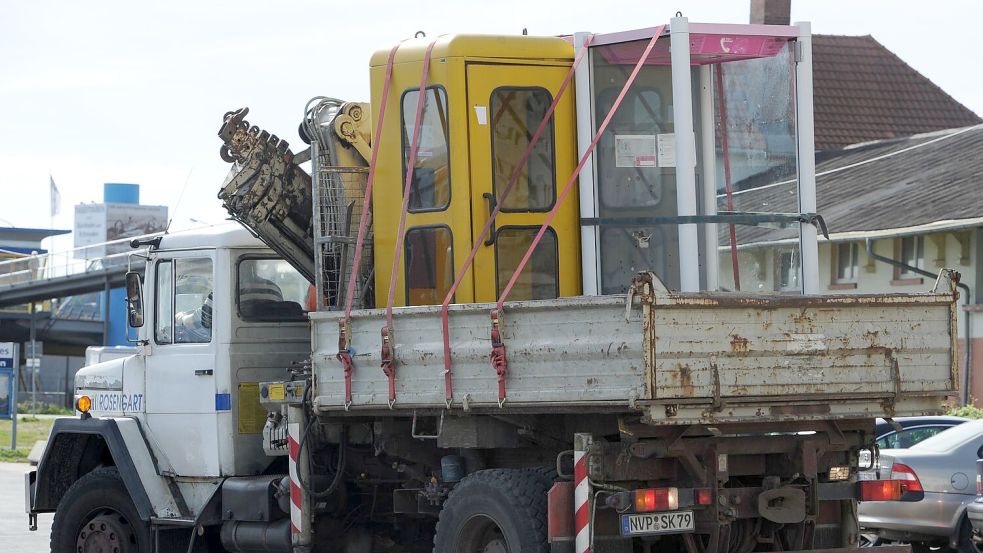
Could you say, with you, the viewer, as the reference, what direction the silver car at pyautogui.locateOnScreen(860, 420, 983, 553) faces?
facing away from the viewer and to the right of the viewer

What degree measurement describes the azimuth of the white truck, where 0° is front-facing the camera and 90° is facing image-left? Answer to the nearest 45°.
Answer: approximately 135°

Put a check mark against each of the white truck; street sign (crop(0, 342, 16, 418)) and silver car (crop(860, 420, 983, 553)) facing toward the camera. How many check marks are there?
1

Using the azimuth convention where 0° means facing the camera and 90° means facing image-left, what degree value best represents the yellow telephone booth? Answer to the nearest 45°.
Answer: approximately 315°
